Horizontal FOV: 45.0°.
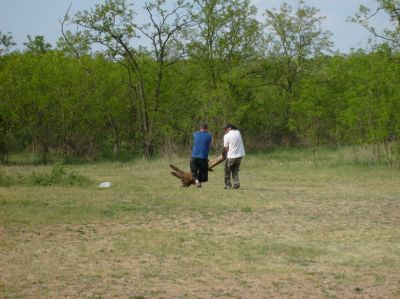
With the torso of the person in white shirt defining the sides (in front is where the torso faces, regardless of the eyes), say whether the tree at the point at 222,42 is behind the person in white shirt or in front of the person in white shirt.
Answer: in front

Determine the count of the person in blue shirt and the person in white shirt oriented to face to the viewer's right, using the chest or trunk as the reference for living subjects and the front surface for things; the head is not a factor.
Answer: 0

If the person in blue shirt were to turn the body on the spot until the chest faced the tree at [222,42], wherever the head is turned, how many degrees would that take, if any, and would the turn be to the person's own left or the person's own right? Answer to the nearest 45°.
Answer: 0° — they already face it

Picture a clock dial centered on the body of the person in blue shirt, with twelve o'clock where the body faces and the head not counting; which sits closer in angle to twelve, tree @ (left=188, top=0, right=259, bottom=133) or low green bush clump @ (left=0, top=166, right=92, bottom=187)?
the tree

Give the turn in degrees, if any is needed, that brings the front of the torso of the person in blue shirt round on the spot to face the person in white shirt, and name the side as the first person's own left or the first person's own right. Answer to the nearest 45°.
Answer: approximately 90° to the first person's own right

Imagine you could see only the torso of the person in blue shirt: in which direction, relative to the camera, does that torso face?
away from the camera

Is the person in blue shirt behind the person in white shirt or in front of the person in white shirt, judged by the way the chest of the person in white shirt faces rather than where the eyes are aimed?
in front

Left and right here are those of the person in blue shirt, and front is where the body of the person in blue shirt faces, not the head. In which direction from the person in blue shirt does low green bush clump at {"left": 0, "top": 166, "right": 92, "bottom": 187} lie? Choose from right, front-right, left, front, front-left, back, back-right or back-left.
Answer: left

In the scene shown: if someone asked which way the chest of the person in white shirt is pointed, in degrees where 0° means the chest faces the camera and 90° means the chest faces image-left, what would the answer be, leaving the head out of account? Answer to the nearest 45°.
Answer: approximately 135°
